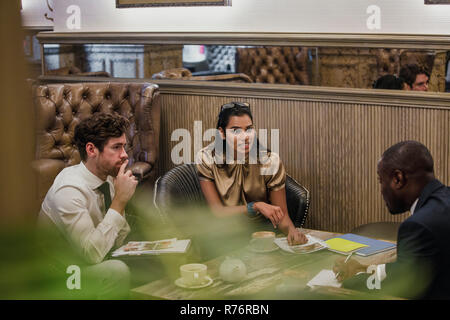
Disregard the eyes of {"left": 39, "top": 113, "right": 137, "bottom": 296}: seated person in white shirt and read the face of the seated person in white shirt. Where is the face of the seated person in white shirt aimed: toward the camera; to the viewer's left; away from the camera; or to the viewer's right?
to the viewer's right

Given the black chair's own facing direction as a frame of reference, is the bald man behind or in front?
in front

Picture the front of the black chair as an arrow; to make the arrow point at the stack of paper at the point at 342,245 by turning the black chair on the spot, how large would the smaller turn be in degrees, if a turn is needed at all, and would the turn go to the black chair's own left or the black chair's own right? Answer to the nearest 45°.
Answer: approximately 45° to the black chair's own left

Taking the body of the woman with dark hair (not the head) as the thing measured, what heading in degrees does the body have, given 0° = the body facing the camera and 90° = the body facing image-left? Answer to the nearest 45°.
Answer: approximately 0°

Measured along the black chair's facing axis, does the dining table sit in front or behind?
in front

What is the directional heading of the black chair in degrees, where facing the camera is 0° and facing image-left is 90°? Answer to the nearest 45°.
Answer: approximately 0°

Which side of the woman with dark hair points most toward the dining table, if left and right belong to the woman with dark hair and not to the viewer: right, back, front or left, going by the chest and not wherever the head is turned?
front

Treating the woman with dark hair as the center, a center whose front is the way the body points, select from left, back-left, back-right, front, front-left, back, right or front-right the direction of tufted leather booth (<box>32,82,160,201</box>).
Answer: back-right

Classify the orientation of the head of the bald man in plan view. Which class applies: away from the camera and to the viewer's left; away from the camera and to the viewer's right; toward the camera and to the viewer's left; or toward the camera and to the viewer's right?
away from the camera and to the viewer's left

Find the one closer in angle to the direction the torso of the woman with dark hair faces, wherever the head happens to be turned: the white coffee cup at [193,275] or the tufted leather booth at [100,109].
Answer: the white coffee cup
